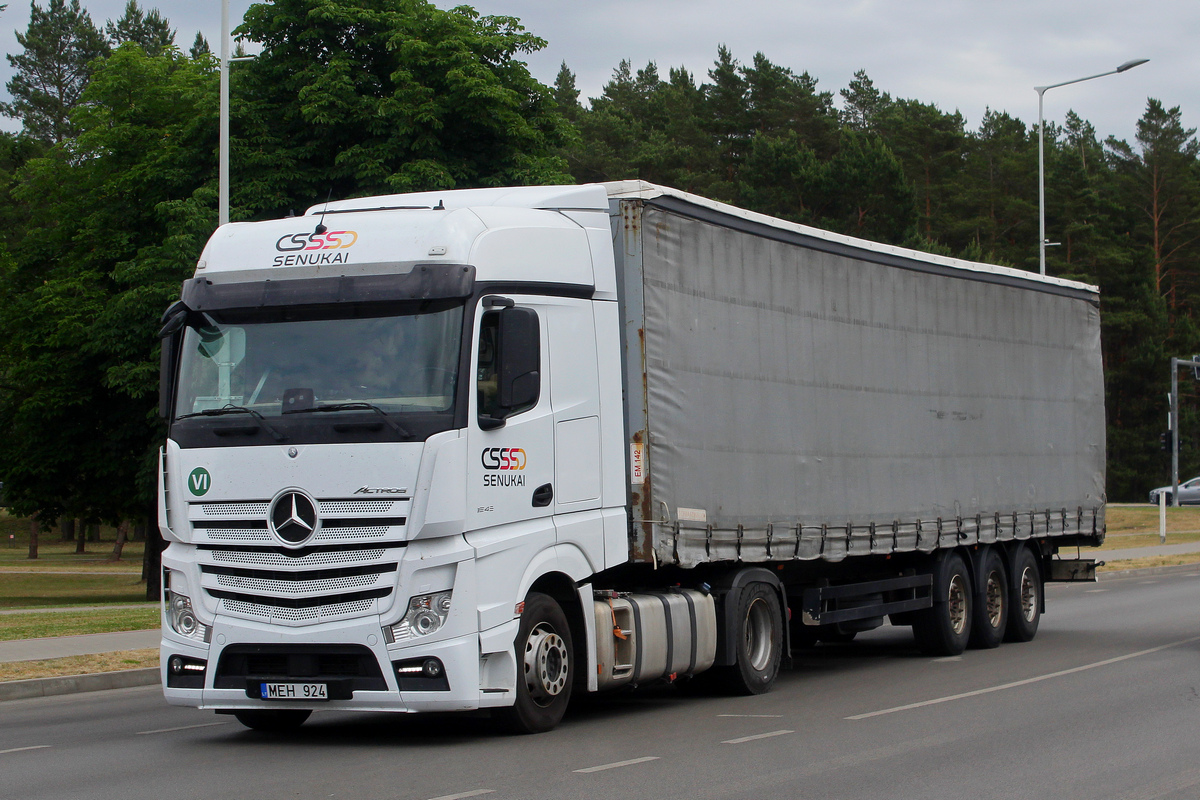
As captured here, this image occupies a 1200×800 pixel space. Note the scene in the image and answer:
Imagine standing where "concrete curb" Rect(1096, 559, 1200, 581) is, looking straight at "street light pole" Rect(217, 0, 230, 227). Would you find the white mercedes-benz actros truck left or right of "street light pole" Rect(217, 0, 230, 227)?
left

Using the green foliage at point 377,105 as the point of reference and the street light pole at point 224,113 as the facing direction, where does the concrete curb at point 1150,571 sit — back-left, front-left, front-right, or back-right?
back-left

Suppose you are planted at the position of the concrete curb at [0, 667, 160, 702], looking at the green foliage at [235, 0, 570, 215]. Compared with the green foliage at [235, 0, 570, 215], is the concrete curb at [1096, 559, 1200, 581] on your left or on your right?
right

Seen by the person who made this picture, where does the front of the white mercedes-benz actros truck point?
facing the viewer and to the left of the viewer

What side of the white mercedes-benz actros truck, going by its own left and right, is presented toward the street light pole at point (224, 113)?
right

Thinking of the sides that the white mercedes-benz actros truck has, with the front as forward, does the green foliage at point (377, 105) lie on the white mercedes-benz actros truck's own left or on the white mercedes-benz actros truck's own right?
on the white mercedes-benz actros truck's own right

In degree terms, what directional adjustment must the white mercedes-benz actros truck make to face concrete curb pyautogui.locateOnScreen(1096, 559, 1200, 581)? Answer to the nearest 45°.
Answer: approximately 180°

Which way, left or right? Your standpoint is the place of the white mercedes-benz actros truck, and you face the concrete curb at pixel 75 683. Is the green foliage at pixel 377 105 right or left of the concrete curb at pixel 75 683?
right
